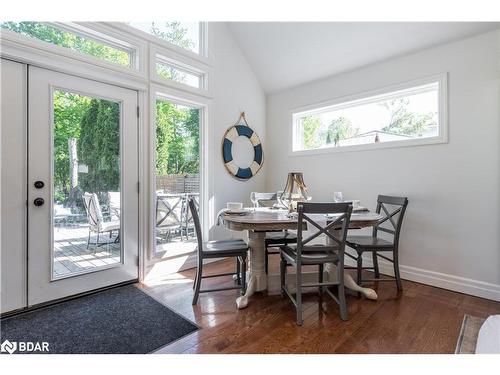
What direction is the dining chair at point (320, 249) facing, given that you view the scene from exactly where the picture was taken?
facing away from the viewer and to the left of the viewer

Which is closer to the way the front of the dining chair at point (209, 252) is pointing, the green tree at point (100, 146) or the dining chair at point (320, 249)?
the dining chair

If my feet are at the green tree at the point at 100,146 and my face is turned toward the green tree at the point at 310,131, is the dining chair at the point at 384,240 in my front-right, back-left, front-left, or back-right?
front-right

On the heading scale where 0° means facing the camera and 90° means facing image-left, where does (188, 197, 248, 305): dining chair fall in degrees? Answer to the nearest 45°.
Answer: approximately 270°

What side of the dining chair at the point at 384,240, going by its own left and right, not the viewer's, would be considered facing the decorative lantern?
front

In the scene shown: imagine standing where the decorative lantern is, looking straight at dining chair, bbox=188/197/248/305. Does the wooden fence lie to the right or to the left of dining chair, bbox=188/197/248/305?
right

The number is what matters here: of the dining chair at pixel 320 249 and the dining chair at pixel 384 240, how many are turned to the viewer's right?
0

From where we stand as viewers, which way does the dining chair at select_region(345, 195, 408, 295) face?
facing the viewer and to the left of the viewer

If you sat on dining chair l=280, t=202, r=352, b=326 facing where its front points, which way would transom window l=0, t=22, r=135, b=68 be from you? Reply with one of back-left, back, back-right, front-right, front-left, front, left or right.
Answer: front-left

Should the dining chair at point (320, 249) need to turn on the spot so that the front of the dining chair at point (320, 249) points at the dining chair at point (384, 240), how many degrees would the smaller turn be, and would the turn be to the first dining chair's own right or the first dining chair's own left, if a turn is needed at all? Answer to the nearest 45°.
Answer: approximately 90° to the first dining chair's own right

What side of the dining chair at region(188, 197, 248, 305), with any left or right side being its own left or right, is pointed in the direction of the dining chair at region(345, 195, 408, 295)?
front

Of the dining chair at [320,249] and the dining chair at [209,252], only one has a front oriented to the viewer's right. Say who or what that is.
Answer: the dining chair at [209,252]

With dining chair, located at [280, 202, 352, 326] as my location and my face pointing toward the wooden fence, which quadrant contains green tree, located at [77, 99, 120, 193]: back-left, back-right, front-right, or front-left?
front-left

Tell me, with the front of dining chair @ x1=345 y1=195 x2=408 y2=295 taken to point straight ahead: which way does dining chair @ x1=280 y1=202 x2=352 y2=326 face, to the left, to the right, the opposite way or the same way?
to the right

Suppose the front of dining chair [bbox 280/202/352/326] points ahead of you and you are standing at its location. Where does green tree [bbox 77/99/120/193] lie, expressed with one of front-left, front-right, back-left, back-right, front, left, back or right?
front-left

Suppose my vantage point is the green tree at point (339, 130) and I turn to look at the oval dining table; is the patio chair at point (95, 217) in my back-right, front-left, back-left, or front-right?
front-right
